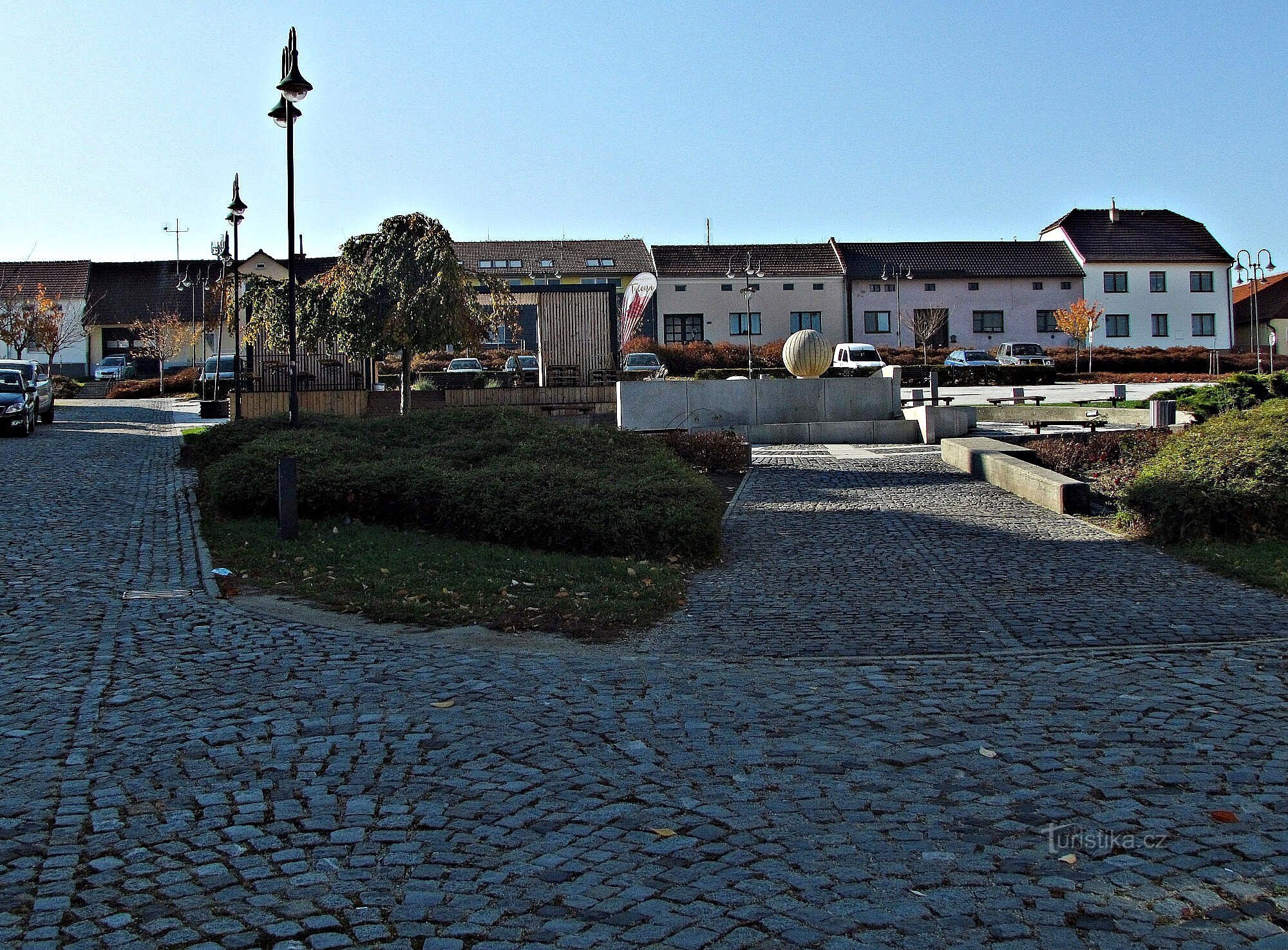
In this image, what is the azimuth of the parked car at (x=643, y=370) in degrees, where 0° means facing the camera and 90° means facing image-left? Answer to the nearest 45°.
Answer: approximately 0°

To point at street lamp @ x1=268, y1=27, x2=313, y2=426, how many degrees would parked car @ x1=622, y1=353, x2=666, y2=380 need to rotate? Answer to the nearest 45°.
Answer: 0° — it already faces it

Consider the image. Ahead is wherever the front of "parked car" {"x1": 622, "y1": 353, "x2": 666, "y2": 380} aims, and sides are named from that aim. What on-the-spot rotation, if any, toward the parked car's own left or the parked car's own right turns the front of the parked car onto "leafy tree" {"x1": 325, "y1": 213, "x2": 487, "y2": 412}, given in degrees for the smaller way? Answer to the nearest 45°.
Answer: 0° — it already faces it

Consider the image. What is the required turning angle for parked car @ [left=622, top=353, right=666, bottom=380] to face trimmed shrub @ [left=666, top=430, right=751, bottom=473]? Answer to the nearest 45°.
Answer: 0° — it already faces it
